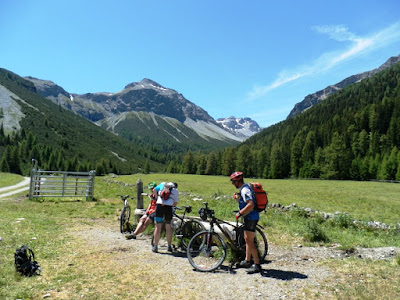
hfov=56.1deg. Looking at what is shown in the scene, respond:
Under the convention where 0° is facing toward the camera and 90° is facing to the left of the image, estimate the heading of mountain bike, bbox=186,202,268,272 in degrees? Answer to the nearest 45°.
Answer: approximately 45°

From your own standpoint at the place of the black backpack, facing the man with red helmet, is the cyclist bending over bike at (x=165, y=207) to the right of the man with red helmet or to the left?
left

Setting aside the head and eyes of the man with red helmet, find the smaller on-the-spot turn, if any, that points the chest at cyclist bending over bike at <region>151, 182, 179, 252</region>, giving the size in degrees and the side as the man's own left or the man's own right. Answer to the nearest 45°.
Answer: approximately 45° to the man's own right

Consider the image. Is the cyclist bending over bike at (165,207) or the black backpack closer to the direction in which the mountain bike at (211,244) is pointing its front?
the black backpack

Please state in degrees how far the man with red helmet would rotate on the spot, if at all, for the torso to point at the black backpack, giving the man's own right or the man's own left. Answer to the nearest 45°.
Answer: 0° — they already face it

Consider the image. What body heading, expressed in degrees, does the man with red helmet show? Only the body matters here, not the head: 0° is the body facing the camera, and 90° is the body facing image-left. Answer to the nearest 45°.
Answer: approximately 90°
